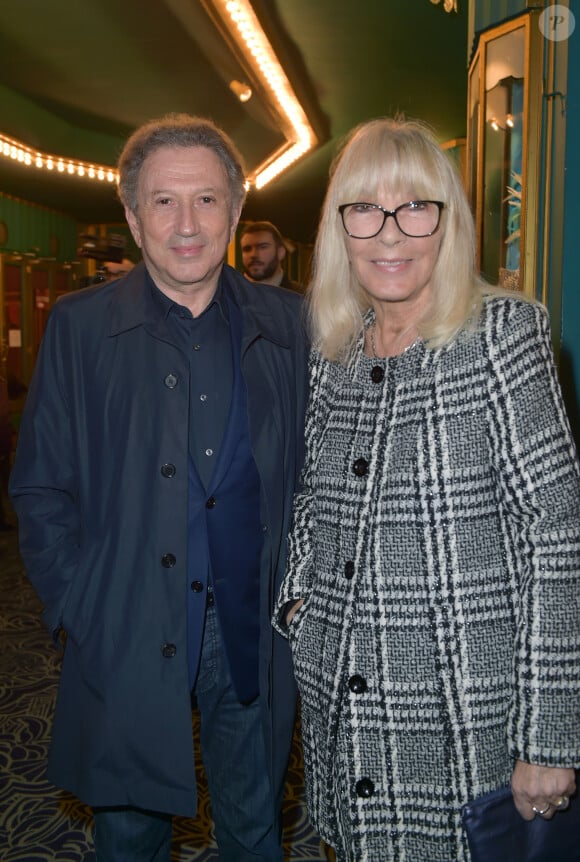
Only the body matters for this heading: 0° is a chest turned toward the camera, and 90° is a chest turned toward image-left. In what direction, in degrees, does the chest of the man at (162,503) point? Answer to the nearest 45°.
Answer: approximately 0°

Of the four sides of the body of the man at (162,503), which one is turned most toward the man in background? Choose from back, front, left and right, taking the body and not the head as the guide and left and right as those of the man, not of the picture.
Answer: back
